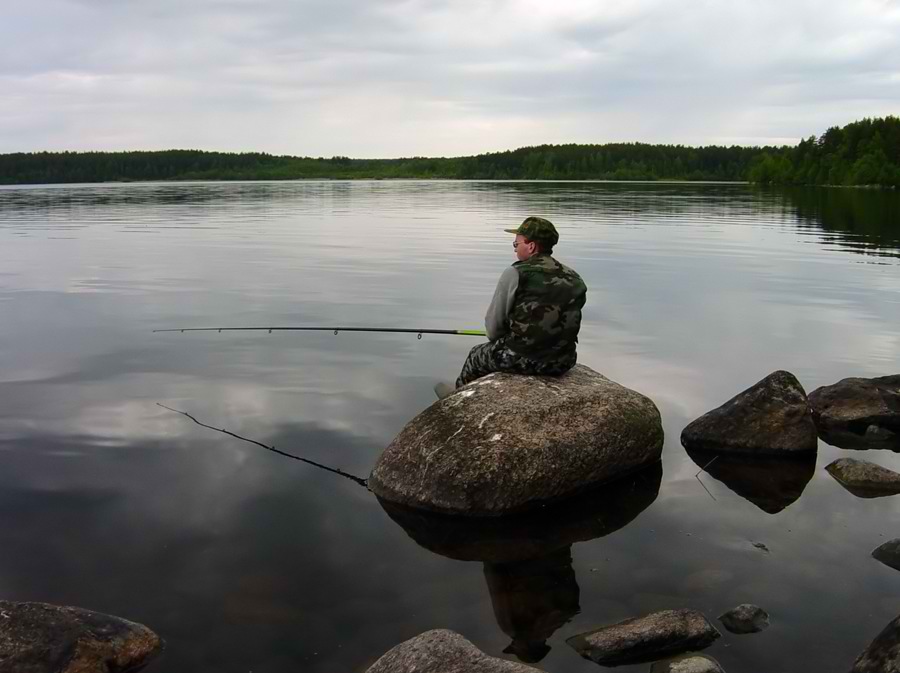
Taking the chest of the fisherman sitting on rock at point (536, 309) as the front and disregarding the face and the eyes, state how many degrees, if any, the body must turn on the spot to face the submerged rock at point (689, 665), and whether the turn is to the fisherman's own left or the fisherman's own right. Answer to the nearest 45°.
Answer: approximately 135° to the fisherman's own left

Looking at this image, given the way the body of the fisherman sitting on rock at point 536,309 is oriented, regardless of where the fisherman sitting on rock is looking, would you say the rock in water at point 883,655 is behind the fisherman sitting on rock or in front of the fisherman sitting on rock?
behind

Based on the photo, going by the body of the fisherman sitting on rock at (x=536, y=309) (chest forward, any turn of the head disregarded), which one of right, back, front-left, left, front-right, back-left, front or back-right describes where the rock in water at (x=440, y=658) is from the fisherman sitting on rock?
back-left

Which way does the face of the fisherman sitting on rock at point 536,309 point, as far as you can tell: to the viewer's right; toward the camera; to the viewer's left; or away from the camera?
to the viewer's left

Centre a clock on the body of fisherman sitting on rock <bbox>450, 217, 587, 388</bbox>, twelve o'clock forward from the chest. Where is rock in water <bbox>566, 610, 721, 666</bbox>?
The rock in water is roughly at 7 o'clock from the fisherman sitting on rock.

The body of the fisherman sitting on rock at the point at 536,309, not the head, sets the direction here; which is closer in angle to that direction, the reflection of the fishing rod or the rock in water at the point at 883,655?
the reflection of the fishing rod

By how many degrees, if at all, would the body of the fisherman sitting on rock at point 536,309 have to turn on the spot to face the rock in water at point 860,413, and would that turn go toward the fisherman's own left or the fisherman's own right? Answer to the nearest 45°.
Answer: approximately 90° to the fisherman's own right

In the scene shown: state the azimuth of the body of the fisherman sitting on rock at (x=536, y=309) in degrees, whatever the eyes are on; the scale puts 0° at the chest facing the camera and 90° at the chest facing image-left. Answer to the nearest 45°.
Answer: approximately 135°

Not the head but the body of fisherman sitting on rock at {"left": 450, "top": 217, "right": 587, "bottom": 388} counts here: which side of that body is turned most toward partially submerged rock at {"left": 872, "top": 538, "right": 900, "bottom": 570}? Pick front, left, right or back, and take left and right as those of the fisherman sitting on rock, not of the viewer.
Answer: back
